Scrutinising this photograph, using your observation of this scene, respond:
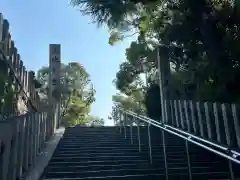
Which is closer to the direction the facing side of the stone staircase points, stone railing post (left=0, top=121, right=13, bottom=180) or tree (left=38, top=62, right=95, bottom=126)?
the stone railing post

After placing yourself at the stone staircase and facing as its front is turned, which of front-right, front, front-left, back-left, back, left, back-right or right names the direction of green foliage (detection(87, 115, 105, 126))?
back

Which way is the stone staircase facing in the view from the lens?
facing the viewer

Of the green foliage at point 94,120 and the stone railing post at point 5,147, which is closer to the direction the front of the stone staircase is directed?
the stone railing post

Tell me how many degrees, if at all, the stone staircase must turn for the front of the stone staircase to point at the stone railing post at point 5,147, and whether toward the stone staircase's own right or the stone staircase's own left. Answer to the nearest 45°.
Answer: approximately 45° to the stone staircase's own right

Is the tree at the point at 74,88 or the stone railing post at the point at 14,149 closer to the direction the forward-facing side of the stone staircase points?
the stone railing post

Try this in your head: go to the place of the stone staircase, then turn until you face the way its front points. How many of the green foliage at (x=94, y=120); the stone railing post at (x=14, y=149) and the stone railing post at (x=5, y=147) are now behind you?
1

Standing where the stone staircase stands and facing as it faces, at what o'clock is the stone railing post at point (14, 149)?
The stone railing post is roughly at 1 o'clock from the stone staircase.

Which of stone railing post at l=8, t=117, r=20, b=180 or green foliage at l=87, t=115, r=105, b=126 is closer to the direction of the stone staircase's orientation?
the stone railing post
